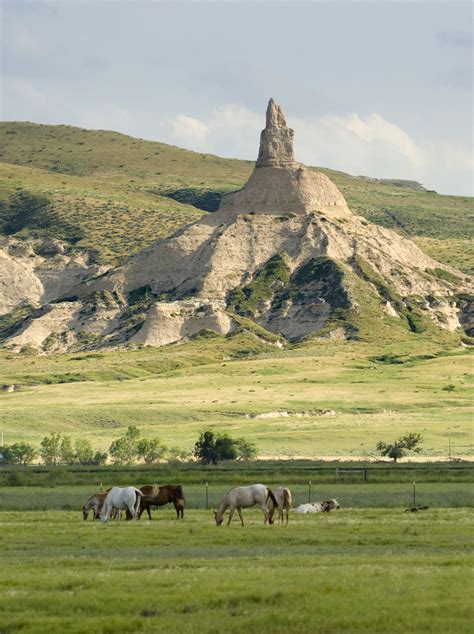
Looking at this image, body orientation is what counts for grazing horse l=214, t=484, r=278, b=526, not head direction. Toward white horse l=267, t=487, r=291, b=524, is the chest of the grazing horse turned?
no

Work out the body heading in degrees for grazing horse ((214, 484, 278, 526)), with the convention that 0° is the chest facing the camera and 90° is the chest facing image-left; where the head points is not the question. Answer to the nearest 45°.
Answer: approximately 90°
